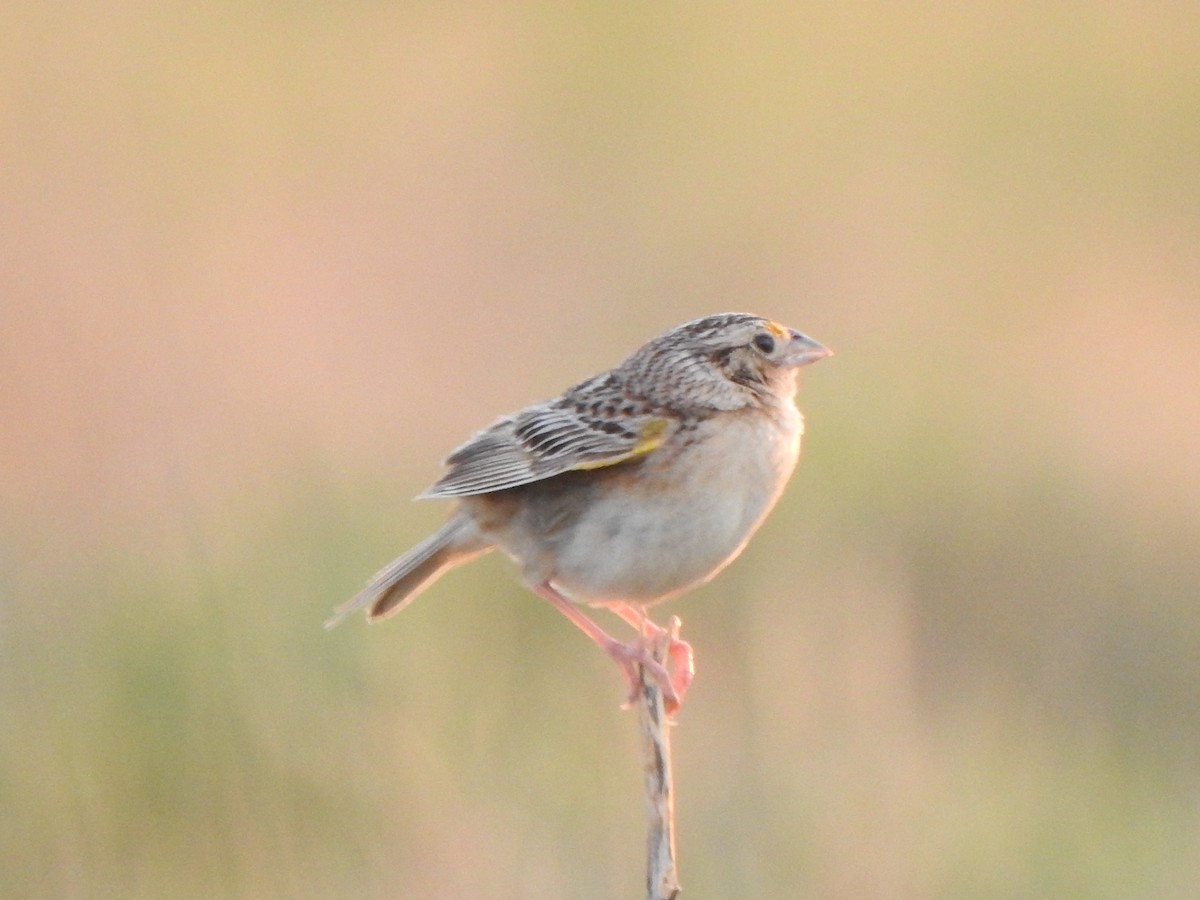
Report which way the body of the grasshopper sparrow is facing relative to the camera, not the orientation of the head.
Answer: to the viewer's right
